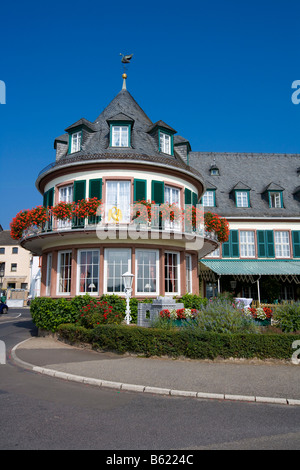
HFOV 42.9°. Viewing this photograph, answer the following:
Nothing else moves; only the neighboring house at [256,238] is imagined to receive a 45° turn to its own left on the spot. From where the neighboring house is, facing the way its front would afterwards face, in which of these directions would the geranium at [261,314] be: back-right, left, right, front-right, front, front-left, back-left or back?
front-right

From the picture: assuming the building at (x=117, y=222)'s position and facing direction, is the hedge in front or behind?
in front

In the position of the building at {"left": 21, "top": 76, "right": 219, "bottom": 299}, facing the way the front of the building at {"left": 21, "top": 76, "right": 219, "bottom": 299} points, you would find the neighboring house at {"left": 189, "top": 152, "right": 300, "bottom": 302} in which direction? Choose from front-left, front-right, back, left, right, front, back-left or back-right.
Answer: back-left

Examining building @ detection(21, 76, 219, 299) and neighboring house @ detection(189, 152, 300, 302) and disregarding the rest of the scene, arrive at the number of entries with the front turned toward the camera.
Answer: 2

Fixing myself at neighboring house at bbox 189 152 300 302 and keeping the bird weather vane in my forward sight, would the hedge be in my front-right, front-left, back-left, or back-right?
front-left

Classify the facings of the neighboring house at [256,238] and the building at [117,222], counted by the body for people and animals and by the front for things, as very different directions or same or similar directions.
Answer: same or similar directions

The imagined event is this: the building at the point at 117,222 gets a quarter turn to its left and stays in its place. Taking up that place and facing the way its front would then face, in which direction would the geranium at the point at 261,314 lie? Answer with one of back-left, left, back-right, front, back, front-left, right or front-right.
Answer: front-right

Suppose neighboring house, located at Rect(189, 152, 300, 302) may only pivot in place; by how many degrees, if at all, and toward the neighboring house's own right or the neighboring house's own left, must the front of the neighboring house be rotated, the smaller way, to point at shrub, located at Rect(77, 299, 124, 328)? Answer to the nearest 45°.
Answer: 0° — it already faces it

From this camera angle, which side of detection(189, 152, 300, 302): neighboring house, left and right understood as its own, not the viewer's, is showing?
front

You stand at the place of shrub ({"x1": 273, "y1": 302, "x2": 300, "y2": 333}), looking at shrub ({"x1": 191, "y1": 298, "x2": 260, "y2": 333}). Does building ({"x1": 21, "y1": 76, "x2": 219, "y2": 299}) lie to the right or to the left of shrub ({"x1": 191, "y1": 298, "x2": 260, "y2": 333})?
right

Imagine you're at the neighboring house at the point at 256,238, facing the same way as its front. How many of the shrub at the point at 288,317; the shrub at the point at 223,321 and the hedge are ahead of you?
3

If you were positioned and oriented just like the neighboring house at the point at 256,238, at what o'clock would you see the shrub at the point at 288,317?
The shrub is roughly at 12 o'clock from the neighboring house.

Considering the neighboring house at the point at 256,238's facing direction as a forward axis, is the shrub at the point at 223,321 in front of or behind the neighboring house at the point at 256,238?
in front

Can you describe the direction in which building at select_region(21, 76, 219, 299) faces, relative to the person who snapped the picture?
facing the viewer

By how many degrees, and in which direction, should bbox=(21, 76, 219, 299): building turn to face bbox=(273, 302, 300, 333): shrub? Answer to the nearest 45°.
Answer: approximately 45° to its left

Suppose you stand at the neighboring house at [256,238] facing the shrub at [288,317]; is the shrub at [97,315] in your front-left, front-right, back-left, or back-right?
front-right
